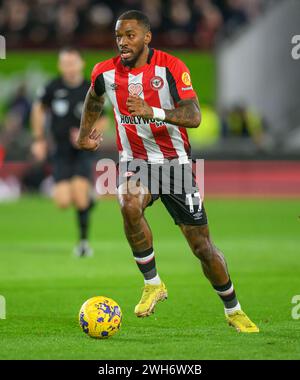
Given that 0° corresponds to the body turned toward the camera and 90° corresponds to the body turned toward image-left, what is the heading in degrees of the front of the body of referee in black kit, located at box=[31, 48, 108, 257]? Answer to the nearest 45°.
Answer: approximately 0°
